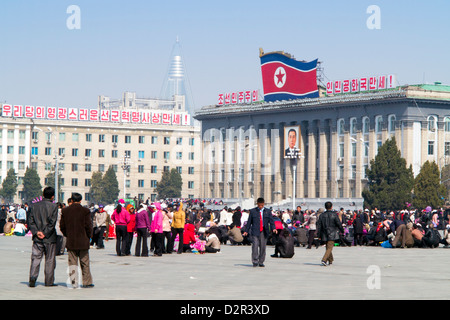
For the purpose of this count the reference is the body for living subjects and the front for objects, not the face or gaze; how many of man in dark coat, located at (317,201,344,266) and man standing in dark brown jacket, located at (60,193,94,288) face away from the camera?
2

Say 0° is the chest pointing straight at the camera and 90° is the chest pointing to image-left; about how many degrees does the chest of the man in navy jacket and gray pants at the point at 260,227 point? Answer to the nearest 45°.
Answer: approximately 0°

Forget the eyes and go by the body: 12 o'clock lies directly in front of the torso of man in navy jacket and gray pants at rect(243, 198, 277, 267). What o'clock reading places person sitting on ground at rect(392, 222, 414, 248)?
The person sitting on ground is roughly at 7 o'clock from the man in navy jacket and gray pants.

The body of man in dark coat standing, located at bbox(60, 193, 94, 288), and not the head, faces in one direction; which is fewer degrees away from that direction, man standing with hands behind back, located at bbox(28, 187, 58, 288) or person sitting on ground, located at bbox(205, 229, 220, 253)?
the person sitting on ground

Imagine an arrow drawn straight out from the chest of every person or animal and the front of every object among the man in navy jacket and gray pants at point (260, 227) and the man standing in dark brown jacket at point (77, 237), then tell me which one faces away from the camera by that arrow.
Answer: the man standing in dark brown jacket

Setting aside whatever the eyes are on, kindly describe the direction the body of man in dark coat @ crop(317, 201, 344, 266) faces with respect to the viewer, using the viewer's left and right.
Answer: facing away from the viewer

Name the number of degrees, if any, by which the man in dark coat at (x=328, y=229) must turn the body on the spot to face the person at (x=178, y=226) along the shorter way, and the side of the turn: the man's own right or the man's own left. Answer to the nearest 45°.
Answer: approximately 45° to the man's own left

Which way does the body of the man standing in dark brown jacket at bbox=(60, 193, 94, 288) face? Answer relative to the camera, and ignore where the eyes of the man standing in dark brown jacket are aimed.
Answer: away from the camera

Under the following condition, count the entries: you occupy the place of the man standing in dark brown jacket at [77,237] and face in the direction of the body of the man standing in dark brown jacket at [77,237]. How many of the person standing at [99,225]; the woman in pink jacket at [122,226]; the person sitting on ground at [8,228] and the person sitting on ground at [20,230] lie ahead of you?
4
